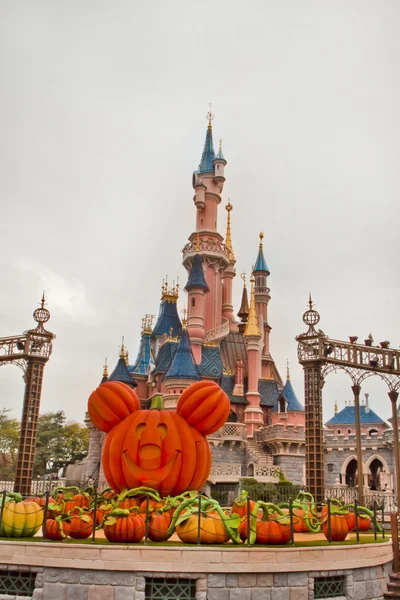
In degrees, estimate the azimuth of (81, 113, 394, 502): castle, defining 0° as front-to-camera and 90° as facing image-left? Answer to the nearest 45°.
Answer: approximately 0°

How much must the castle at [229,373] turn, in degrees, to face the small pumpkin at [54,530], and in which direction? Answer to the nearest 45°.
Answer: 0° — it already faces it

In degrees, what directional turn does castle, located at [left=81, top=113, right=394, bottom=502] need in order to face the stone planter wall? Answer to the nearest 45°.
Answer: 0° — it already faces it

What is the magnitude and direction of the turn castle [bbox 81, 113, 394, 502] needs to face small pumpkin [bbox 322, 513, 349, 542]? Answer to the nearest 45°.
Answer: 0° — it already faces it

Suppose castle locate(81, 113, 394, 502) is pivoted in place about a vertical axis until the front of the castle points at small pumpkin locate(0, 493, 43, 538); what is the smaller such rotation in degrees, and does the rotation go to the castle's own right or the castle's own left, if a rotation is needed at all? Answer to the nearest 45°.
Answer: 0° — it already faces it

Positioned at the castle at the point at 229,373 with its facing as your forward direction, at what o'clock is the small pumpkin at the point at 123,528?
The small pumpkin is roughly at 12 o'clock from the castle.

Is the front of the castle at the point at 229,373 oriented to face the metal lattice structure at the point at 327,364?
yes
